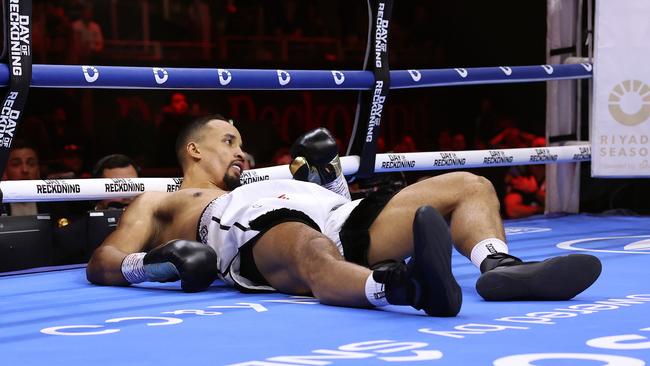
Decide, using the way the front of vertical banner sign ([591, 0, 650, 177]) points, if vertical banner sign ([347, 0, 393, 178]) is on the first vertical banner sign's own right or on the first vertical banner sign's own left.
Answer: on the first vertical banner sign's own right

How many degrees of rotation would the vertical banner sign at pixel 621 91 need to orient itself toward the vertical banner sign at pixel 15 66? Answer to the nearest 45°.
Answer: approximately 45° to its right

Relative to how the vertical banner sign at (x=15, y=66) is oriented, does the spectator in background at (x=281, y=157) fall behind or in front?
behind

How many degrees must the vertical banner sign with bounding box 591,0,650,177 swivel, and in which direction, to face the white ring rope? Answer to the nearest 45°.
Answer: approximately 45° to its right

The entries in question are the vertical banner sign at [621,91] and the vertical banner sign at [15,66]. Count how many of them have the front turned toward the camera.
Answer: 2

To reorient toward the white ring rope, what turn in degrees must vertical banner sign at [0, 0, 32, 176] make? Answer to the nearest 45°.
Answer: approximately 90° to its left

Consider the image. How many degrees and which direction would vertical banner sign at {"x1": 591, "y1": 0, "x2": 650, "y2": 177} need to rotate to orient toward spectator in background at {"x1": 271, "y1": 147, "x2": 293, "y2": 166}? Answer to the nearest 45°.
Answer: approximately 135° to its right

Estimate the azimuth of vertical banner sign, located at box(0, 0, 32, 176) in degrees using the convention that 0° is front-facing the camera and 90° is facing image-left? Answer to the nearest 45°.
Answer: approximately 0°

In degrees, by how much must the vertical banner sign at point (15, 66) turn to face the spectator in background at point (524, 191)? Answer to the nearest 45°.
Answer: approximately 135° to its left

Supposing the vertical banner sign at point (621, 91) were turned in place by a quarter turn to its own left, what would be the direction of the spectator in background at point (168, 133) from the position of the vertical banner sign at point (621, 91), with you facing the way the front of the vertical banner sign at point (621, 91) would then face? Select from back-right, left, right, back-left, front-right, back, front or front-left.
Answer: back-left

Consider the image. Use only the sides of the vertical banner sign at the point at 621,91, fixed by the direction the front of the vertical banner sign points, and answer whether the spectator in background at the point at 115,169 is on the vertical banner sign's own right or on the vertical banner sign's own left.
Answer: on the vertical banner sign's own right
